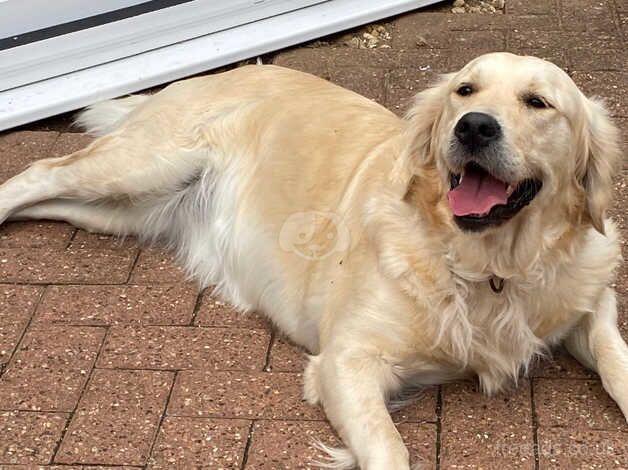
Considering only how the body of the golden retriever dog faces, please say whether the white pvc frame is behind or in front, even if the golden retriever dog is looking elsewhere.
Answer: behind

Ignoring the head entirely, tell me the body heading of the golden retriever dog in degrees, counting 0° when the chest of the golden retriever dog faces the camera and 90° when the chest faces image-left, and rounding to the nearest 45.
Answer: approximately 315°
